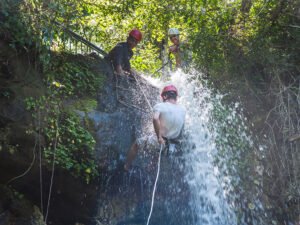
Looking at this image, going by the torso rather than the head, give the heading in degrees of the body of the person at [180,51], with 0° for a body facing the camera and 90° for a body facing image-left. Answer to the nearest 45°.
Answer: approximately 45°

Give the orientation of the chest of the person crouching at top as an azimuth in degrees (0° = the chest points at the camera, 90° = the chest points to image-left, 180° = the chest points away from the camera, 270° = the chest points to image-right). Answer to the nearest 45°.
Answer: approximately 315°

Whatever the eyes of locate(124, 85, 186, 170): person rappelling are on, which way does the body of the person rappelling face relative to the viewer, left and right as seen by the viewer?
facing away from the viewer and to the left of the viewer
